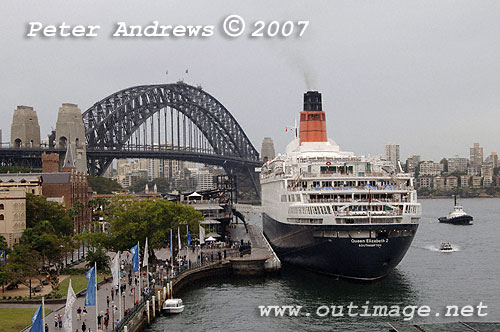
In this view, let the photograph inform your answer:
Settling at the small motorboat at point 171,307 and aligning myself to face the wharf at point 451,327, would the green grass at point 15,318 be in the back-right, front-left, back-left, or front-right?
back-right

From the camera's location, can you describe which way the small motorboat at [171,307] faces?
facing to the right of the viewer

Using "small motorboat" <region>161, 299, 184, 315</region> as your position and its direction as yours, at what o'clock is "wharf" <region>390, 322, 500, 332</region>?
The wharf is roughly at 1 o'clock from the small motorboat.

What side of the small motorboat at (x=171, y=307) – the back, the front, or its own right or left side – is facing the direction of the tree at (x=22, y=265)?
back
